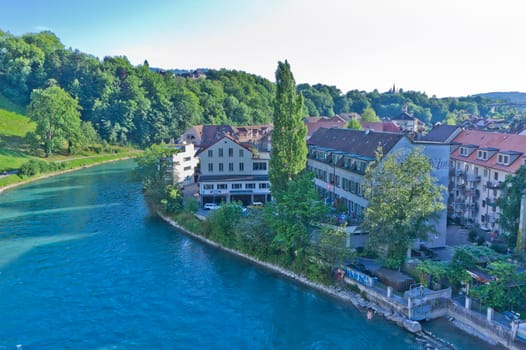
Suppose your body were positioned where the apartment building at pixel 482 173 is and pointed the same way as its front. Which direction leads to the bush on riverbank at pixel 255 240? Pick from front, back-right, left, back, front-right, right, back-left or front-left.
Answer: front

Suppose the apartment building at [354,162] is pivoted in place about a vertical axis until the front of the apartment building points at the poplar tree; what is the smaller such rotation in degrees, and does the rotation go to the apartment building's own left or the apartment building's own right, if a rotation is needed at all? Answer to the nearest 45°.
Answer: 0° — it already faces it

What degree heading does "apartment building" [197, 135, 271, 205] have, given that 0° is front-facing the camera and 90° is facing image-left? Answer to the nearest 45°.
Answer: approximately 0°

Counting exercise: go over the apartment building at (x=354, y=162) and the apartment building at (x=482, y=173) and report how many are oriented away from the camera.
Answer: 0

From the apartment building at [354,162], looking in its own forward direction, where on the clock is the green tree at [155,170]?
The green tree is roughly at 2 o'clock from the apartment building.

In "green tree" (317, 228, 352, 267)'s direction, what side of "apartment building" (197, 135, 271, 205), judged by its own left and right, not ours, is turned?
front

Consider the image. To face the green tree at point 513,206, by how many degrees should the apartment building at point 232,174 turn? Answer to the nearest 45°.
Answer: approximately 45° to its left

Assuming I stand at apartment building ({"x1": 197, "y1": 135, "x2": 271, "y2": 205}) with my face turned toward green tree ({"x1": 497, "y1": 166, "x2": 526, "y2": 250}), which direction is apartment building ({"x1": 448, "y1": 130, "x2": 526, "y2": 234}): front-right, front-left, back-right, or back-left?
front-left

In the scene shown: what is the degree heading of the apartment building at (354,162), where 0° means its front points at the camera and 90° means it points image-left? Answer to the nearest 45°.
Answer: approximately 45°

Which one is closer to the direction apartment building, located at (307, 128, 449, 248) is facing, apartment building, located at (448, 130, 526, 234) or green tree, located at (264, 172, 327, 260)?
the green tree

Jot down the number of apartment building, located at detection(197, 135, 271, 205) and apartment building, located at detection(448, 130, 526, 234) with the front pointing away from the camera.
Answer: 0

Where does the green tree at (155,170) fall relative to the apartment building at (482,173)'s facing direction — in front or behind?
in front

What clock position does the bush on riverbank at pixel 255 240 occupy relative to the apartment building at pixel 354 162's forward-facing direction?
The bush on riverbank is roughly at 12 o'clock from the apartment building.

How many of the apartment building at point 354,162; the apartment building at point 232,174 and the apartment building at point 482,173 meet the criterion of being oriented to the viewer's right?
0

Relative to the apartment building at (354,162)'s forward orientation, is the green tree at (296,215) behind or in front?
in front
